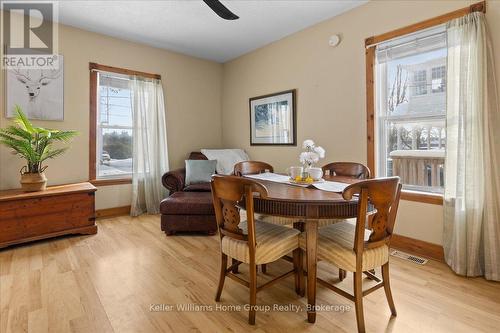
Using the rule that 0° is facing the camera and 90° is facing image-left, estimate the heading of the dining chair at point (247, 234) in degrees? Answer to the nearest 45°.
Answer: approximately 225°

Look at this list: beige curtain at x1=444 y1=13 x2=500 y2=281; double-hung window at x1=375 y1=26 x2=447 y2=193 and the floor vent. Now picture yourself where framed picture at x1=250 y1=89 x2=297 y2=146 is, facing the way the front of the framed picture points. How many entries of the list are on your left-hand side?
3

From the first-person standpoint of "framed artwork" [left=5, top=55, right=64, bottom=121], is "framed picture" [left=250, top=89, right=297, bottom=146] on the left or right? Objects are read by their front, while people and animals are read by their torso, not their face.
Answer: on its left

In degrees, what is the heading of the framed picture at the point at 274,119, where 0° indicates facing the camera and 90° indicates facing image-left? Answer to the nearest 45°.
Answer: approximately 45°

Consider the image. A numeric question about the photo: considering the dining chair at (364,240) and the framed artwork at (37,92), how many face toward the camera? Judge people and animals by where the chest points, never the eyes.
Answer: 1

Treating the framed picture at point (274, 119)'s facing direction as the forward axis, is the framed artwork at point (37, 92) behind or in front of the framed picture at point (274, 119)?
in front

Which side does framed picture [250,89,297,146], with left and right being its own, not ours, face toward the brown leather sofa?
front

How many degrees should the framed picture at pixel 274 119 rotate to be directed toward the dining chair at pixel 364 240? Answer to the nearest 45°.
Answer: approximately 45° to its left

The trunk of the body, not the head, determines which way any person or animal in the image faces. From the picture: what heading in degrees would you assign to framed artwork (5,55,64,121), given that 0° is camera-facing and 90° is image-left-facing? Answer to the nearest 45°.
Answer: approximately 0°

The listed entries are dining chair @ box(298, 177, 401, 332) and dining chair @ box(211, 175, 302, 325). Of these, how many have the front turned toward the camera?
0

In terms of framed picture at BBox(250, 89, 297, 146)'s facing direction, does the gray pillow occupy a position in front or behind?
in front
